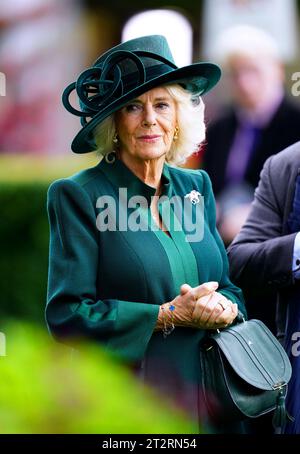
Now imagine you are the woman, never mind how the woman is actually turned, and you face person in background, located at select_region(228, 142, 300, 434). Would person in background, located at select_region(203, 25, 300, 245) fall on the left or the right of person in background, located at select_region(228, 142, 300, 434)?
left

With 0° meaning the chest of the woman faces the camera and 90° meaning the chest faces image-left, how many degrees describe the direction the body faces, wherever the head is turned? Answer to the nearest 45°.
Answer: approximately 315°

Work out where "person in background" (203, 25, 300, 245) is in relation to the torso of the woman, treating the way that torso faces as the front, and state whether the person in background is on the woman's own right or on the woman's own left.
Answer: on the woman's own left

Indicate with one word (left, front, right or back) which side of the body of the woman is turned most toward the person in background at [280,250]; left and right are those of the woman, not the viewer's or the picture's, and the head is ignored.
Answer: left
